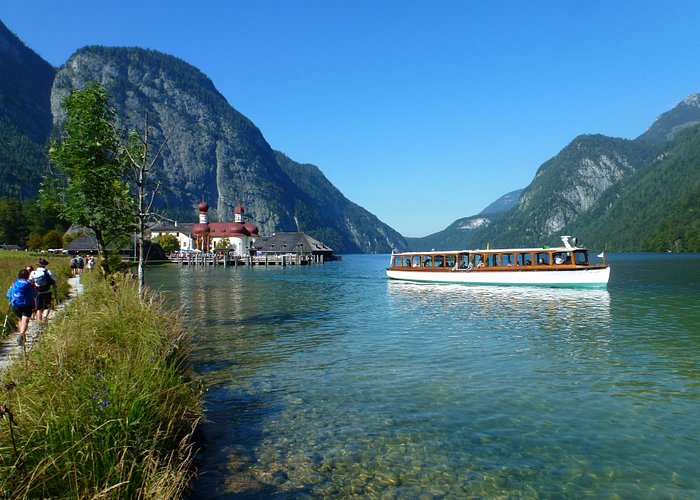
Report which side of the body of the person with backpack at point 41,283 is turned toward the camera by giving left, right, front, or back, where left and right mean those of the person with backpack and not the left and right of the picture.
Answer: back

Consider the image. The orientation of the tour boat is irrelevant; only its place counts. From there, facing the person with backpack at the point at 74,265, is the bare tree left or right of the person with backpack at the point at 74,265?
left

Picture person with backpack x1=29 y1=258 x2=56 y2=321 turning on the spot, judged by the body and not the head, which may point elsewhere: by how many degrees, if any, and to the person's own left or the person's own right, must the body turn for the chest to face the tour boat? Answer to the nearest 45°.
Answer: approximately 90° to the person's own right

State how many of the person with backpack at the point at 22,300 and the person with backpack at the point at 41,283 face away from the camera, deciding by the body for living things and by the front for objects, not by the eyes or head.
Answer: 2

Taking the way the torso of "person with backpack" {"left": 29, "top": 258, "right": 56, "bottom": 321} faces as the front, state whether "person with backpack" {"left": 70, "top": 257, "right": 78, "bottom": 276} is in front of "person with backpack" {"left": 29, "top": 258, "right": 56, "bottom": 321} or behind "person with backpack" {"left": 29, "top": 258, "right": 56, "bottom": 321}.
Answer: in front

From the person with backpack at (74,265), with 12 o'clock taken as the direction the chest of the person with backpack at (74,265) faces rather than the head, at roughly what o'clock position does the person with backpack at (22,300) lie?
the person with backpack at (22,300) is roughly at 6 o'clock from the person with backpack at (74,265).

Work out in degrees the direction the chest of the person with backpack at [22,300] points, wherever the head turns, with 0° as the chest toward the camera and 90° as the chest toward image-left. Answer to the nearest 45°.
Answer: approximately 180°

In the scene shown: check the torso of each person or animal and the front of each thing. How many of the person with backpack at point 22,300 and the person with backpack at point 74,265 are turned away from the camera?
2

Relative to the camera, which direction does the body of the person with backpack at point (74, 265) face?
away from the camera
